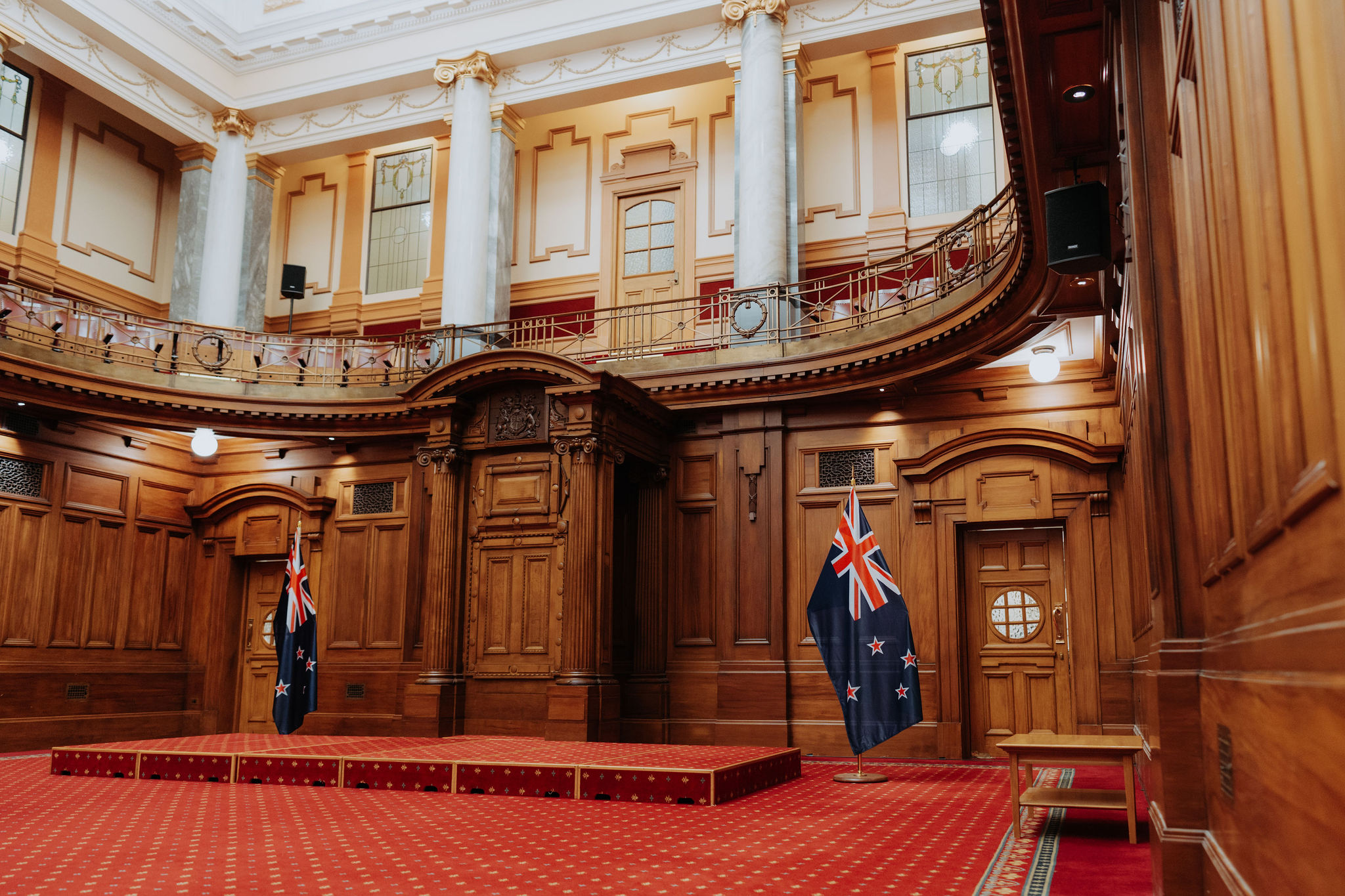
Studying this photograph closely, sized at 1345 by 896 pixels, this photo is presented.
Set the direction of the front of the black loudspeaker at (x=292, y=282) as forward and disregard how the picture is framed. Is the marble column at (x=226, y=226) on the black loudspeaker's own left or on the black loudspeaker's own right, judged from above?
on the black loudspeaker's own right

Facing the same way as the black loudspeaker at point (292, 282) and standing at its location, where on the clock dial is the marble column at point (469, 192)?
The marble column is roughly at 10 o'clock from the black loudspeaker.

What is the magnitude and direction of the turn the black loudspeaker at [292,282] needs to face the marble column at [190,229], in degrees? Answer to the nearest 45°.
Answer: approximately 90° to its right

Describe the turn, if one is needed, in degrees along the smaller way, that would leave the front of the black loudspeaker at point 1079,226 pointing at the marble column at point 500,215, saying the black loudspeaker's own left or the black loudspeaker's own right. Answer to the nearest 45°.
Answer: approximately 90° to the black loudspeaker's own right

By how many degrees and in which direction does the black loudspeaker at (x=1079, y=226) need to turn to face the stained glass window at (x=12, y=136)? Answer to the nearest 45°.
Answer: approximately 45° to its right

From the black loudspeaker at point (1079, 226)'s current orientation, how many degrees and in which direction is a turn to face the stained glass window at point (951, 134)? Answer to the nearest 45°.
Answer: approximately 135° to its right

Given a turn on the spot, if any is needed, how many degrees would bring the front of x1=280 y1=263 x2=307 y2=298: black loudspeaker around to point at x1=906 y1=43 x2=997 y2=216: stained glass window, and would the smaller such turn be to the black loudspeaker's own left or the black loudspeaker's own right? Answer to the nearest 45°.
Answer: approximately 90° to the black loudspeaker's own left

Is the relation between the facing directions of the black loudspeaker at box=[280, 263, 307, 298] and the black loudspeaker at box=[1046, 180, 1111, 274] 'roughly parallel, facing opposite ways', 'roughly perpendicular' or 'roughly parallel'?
roughly perpendicular

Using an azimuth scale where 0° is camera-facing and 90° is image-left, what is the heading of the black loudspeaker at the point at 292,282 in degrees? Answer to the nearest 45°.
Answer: approximately 0°
